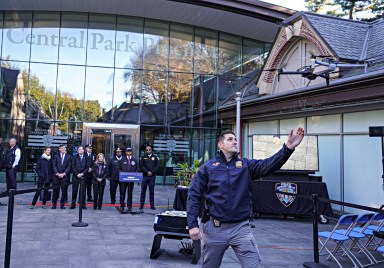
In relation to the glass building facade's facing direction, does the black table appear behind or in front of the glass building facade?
in front

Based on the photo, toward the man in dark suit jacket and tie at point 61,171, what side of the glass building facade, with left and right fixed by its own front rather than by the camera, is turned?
front

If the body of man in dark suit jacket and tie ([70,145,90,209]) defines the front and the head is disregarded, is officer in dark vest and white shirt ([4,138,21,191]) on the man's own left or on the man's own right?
on the man's own right

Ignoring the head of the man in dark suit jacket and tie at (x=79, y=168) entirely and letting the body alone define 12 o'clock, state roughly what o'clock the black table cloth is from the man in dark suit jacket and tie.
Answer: The black table cloth is roughly at 10 o'clock from the man in dark suit jacket and tie.

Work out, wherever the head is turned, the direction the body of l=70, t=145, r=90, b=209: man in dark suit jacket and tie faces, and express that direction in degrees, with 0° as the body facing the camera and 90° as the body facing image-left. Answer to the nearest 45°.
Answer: approximately 0°

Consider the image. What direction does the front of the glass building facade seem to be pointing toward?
toward the camera

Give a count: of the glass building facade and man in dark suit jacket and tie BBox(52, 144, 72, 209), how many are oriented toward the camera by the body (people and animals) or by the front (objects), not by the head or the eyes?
2

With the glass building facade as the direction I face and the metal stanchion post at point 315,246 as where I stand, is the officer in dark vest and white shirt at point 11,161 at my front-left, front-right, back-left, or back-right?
front-left

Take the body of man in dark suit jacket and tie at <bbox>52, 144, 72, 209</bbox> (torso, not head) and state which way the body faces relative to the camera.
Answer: toward the camera

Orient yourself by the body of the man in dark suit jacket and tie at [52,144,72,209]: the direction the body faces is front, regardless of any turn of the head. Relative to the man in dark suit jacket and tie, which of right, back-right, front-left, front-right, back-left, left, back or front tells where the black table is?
front-left

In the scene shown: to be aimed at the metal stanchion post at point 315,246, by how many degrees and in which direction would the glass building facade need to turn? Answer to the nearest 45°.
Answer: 0° — it already faces it

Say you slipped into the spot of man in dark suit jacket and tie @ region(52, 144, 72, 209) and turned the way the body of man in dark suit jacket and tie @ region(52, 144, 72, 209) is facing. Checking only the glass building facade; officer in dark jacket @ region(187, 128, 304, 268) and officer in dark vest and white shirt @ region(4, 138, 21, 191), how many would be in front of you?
1

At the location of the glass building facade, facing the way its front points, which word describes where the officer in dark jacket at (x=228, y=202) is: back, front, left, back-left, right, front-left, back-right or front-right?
front

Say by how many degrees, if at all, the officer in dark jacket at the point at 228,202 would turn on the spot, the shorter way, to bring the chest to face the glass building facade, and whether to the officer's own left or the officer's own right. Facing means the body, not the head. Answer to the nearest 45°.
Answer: approximately 135° to the officer's own right

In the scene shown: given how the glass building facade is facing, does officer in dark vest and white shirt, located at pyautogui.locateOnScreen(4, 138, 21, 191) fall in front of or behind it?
in front

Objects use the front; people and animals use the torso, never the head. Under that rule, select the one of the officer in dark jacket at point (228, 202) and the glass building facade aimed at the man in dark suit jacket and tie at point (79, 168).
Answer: the glass building facade
